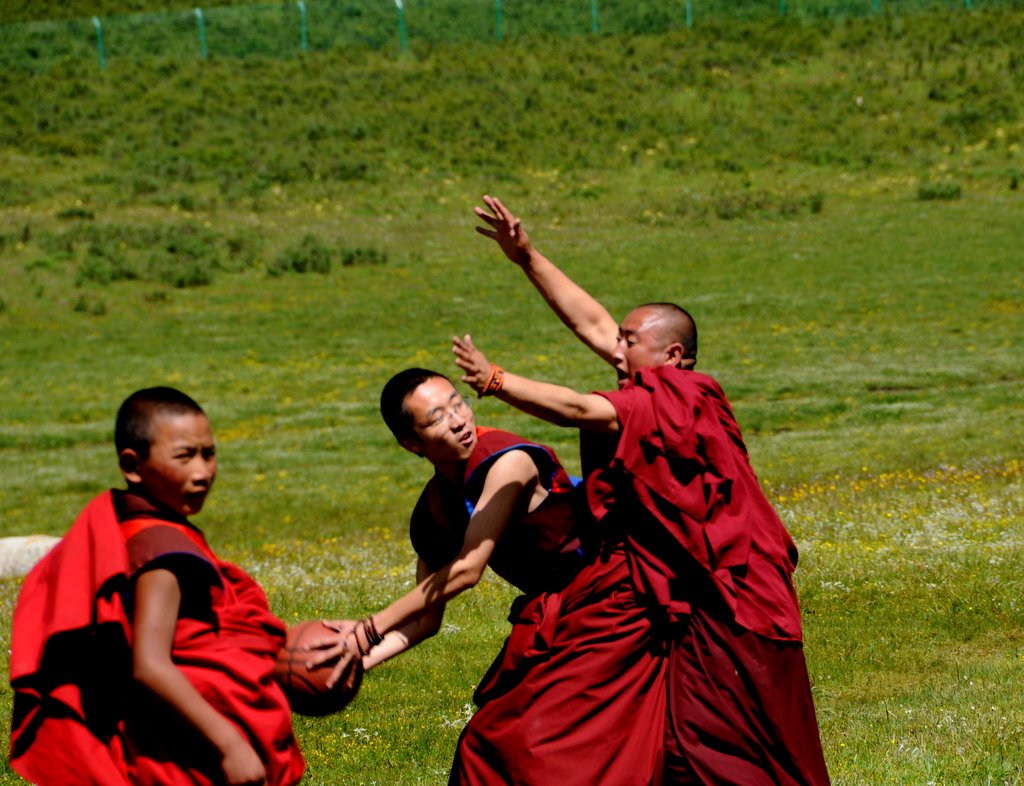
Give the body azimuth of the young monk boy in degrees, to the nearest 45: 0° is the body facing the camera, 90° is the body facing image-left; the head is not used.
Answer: approximately 270°

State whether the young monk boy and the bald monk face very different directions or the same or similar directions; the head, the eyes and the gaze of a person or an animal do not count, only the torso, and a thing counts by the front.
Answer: very different directions

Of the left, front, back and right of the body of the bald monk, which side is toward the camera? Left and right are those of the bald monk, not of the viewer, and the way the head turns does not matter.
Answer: left

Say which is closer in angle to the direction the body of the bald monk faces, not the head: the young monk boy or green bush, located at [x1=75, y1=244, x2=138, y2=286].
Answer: the young monk boy

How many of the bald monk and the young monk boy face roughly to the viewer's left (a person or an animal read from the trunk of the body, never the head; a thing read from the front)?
1

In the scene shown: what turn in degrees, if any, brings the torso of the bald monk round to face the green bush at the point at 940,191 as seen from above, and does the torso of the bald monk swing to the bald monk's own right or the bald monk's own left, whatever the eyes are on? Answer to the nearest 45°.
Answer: approximately 90° to the bald monk's own right
